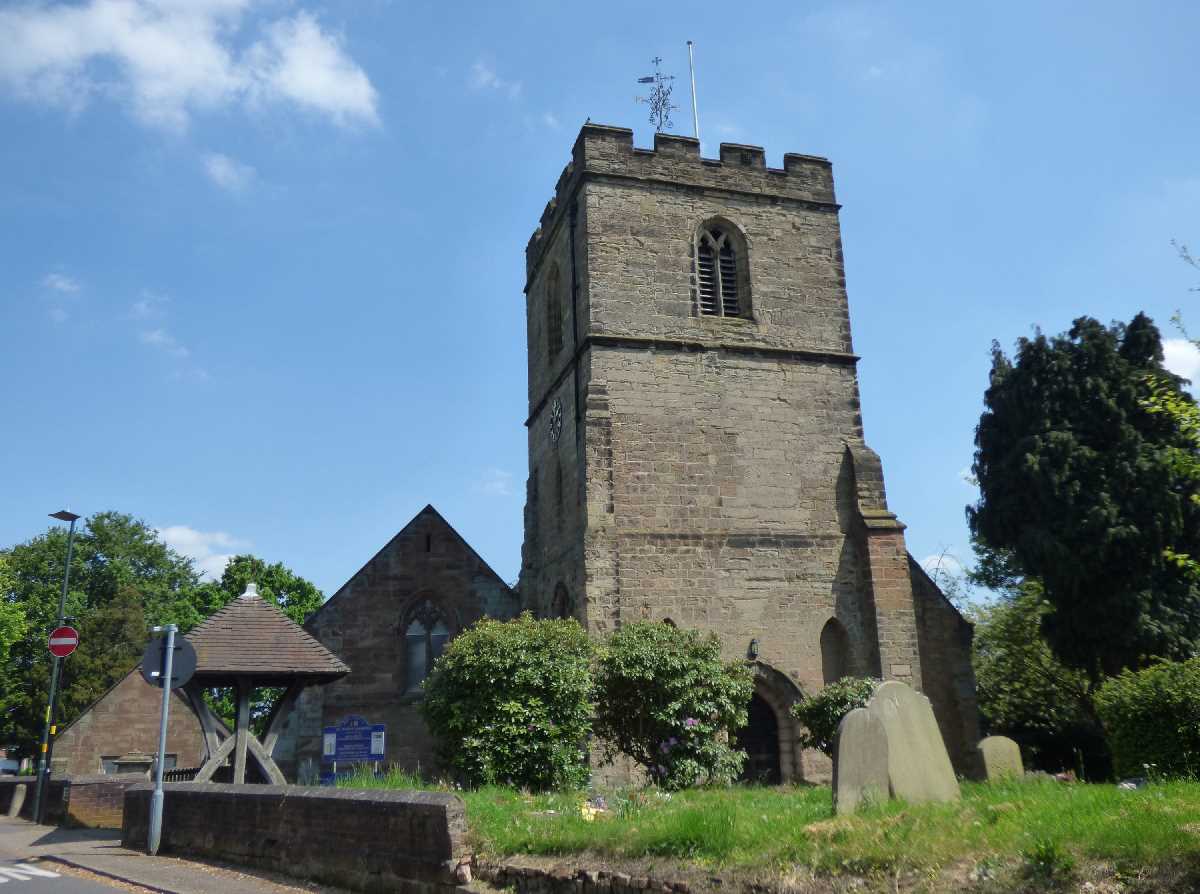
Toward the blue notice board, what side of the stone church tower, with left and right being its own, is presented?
right

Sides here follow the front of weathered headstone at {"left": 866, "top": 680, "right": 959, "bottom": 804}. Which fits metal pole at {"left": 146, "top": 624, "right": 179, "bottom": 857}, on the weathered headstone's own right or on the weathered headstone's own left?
on the weathered headstone's own right

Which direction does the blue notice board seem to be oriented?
toward the camera

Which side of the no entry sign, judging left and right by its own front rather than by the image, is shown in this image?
front

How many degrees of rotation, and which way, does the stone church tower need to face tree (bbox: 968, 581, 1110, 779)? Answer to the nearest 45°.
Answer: approximately 135° to its left

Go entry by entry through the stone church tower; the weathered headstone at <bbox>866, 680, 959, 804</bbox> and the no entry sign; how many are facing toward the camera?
3

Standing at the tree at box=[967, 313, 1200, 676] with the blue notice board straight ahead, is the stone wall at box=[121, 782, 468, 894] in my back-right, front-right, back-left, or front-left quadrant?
front-left

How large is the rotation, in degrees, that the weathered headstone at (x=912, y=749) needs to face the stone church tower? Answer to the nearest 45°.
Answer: approximately 180°

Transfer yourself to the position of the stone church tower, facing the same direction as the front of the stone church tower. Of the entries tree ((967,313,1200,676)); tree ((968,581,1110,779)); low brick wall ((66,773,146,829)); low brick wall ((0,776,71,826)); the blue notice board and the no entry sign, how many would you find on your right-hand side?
4

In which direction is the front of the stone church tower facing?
toward the camera

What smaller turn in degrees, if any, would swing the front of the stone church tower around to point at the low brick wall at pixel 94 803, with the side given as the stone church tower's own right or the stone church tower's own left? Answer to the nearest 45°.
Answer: approximately 90° to the stone church tower's own right
